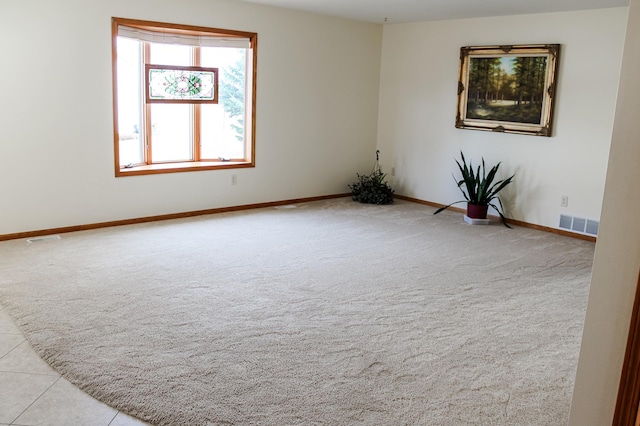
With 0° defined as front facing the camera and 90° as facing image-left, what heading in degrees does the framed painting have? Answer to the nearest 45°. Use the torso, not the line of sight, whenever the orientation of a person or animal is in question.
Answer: approximately 45°

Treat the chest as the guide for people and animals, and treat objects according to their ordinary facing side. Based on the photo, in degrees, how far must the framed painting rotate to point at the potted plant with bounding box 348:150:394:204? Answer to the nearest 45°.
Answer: approximately 45° to its right
